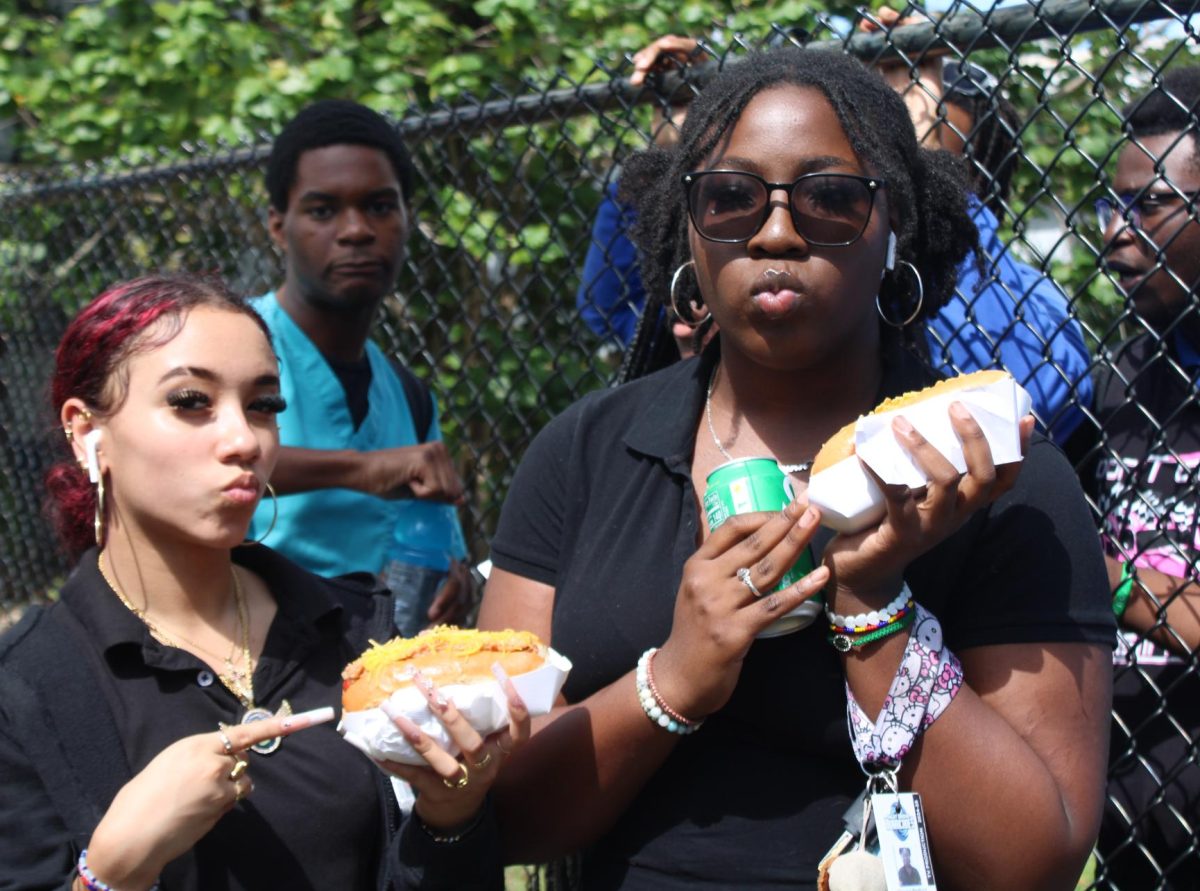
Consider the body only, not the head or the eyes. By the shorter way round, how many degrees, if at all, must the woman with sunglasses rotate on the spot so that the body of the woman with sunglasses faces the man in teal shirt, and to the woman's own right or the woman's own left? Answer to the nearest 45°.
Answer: approximately 135° to the woman's own right

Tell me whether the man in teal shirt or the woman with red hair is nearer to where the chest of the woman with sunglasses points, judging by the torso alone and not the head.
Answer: the woman with red hair

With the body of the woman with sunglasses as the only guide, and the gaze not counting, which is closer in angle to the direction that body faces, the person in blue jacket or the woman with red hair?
the woman with red hair

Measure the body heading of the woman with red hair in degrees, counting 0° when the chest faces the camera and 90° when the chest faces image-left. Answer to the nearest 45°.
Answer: approximately 315°

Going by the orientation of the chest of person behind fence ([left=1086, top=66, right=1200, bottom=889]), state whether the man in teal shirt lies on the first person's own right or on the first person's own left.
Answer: on the first person's own right

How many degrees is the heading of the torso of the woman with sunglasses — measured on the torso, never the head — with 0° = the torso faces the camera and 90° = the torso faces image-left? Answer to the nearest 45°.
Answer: approximately 0°
